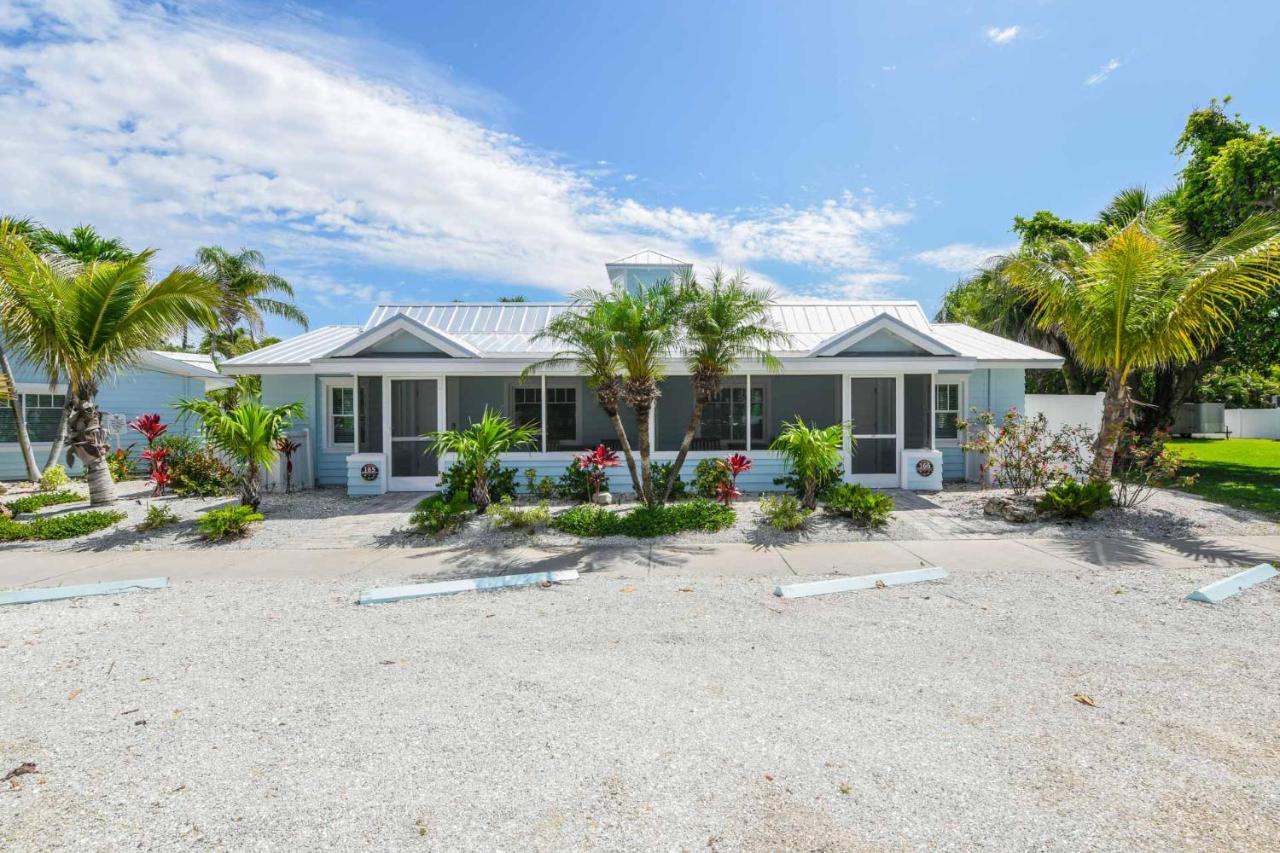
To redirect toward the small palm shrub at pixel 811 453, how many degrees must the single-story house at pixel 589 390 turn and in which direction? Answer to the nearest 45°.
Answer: approximately 45° to its left

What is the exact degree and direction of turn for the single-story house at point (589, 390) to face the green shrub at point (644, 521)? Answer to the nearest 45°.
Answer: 0° — it already faces it

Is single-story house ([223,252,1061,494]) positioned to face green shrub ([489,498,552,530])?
yes

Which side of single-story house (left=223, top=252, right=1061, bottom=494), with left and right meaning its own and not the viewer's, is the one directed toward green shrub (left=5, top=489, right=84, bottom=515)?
right

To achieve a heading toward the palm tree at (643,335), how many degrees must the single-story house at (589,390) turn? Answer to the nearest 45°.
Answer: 0° — it already faces it

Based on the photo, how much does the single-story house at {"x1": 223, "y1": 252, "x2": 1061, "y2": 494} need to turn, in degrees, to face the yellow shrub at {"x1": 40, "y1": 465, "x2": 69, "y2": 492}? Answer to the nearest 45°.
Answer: approximately 90° to its right

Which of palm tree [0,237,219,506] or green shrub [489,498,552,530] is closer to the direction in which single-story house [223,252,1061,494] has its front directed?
the green shrub

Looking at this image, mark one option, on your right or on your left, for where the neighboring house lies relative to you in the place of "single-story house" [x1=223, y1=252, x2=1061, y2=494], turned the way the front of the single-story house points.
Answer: on your right

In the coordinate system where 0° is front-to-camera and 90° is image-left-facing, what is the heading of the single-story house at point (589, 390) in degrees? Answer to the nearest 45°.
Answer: approximately 0°

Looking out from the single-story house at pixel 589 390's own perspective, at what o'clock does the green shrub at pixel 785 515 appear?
The green shrub is roughly at 11 o'clock from the single-story house.

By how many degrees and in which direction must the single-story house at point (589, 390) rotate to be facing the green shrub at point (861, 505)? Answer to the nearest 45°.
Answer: approximately 45° to its left
